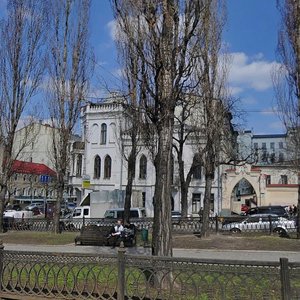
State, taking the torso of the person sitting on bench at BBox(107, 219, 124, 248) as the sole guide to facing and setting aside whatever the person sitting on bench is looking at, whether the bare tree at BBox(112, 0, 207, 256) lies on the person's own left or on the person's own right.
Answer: on the person's own left

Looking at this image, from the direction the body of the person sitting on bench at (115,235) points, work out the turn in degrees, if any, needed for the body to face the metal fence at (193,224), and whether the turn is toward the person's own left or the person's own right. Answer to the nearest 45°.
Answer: approximately 180°

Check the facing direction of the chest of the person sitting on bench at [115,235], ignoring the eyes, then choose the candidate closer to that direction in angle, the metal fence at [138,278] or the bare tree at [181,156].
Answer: the metal fence

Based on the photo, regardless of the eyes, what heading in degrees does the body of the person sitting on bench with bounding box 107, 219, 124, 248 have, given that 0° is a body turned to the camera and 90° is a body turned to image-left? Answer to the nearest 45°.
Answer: approximately 45°
